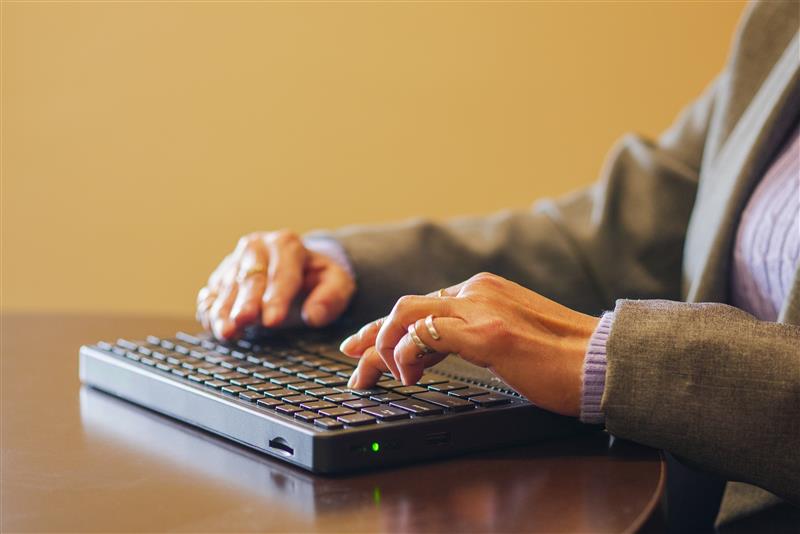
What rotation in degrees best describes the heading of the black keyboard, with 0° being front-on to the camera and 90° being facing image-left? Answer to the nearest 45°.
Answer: approximately 225°
